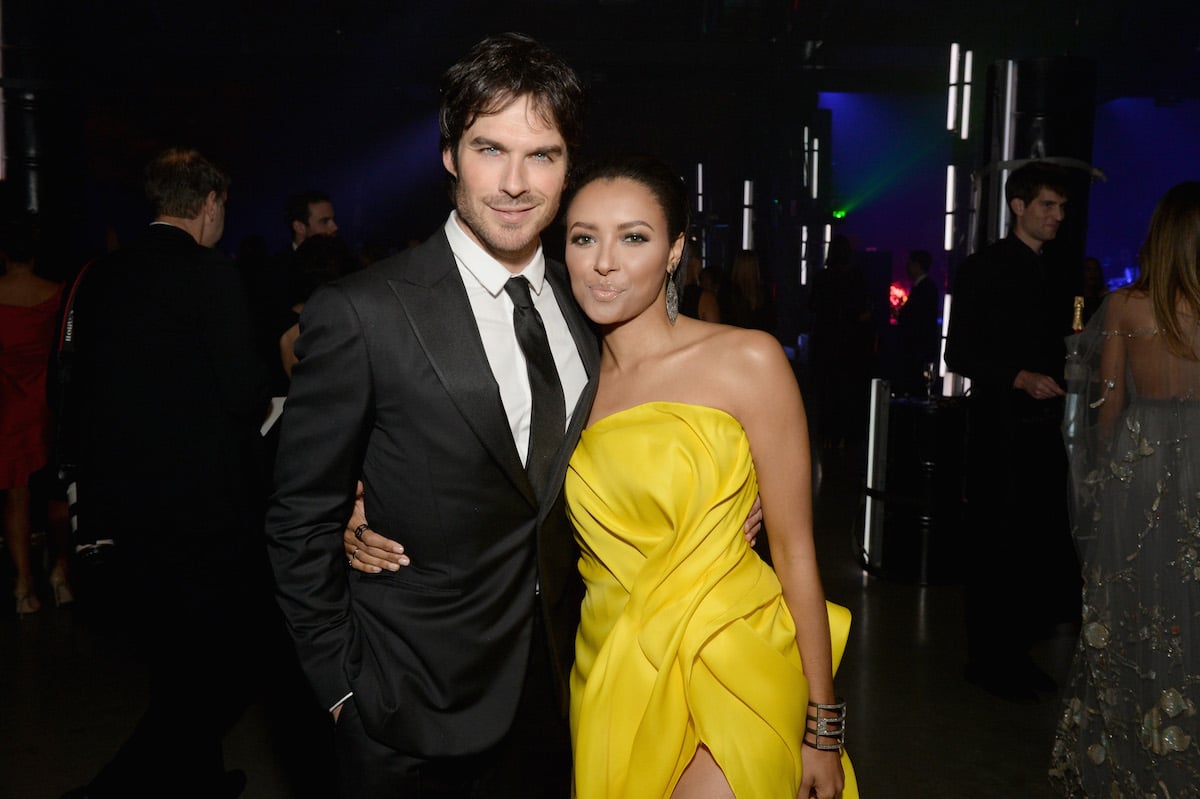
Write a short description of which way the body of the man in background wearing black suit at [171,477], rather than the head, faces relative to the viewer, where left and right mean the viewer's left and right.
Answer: facing away from the viewer and to the right of the viewer

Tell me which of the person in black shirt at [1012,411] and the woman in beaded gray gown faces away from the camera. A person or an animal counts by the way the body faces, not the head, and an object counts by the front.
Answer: the woman in beaded gray gown

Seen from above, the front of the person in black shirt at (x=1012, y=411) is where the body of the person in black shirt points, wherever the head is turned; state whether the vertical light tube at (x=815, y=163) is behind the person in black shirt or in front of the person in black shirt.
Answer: behind

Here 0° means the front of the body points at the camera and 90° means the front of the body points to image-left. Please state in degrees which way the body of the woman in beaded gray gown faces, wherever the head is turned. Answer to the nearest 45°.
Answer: approximately 180°

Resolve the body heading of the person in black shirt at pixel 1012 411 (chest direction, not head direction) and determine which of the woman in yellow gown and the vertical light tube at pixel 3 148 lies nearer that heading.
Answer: the woman in yellow gown

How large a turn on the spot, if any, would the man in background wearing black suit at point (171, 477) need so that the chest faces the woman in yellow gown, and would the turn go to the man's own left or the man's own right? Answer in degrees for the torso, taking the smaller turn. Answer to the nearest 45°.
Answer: approximately 90° to the man's own right

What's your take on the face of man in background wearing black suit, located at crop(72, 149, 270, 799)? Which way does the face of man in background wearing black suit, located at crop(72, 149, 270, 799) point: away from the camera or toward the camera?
away from the camera

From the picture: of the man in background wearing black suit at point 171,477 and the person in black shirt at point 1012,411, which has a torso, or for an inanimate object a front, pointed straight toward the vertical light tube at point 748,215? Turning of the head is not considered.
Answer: the man in background wearing black suit at point 171,477

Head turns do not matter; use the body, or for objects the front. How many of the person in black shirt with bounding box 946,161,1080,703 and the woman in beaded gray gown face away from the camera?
1
